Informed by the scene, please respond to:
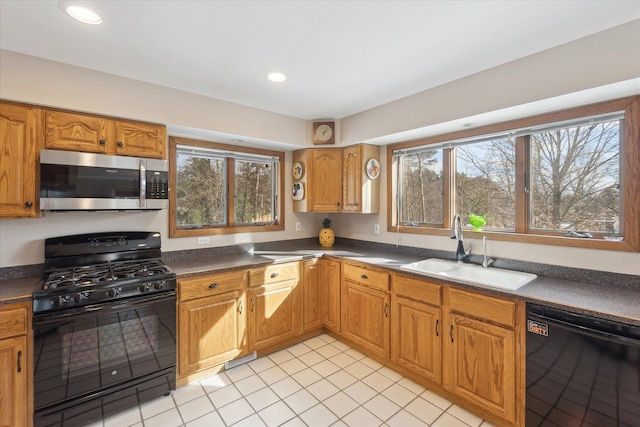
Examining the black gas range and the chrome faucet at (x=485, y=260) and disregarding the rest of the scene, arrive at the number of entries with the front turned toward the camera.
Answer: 2

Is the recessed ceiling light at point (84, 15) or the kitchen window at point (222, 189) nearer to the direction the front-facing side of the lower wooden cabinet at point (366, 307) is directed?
the recessed ceiling light

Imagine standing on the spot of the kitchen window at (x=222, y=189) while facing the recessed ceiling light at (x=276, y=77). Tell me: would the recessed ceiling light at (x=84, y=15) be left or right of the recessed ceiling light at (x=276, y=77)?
right

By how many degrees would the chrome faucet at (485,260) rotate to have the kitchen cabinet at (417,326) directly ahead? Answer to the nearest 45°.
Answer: approximately 45° to its right

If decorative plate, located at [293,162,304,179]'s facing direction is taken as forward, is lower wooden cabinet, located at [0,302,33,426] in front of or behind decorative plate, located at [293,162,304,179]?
in front

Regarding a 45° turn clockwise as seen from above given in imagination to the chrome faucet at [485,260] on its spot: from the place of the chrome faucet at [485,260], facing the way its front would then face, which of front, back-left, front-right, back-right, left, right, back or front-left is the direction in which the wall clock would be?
front-right

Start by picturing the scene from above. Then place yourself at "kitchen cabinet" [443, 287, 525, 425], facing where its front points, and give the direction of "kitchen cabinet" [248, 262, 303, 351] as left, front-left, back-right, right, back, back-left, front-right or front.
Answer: front-right

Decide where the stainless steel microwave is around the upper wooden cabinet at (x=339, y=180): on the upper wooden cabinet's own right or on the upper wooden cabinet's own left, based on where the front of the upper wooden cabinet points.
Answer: on the upper wooden cabinet's own right

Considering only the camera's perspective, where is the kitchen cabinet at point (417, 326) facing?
facing the viewer and to the left of the viewer
